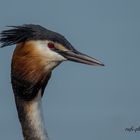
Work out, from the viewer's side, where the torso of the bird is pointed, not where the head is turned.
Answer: to the viewer's right
